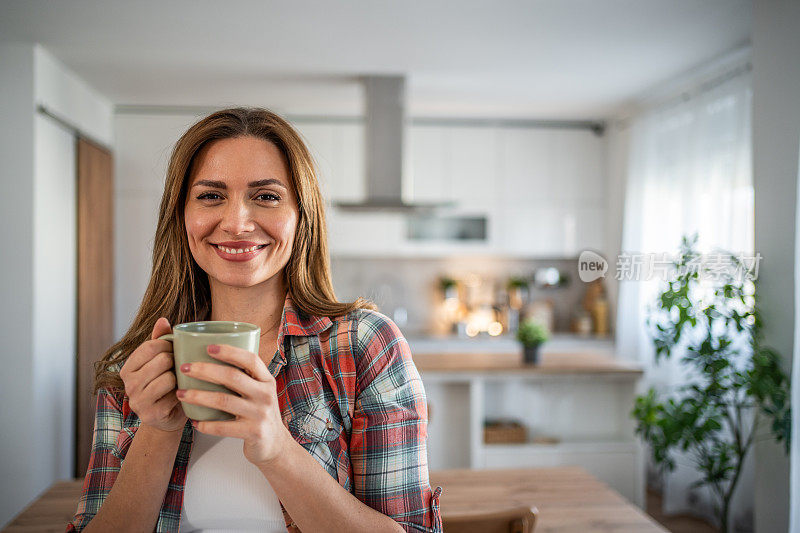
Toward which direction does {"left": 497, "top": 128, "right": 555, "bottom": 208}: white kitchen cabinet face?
toward the camera

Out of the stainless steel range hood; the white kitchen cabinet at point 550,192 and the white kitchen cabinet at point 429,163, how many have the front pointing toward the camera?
3

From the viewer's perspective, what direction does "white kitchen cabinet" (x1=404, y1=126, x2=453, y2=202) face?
toward the camera

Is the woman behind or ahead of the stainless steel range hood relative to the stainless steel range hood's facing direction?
ahead

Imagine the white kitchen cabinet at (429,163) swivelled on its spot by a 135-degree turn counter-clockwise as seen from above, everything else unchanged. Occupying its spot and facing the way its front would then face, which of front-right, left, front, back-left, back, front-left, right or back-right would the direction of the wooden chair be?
back-right

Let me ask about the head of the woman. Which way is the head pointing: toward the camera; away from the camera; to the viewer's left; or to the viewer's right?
toward the camera

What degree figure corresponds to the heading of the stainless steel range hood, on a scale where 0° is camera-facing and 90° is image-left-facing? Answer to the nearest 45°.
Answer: approximately 0°

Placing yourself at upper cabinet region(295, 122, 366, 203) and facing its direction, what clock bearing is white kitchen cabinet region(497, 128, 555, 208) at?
The white kitchen cabinet is roughly at 9 o'clock from the upper cabinet.

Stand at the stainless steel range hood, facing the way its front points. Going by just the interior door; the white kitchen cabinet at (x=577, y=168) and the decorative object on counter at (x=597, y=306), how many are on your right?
1

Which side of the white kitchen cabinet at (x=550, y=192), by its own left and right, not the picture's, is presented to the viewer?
front

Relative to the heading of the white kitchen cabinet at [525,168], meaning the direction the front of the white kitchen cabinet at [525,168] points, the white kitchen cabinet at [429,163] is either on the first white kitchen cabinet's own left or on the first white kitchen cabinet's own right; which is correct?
on the first white kitchen cabinet's own right

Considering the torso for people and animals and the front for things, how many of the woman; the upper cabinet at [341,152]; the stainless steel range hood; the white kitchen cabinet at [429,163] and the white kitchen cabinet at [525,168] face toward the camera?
5

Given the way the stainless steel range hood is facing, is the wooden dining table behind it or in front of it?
in front
